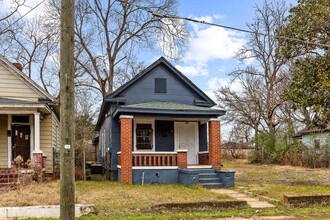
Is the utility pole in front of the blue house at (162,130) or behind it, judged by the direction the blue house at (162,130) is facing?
in front

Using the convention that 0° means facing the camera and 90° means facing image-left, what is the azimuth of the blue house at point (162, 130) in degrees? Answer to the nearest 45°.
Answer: approximately 0°
